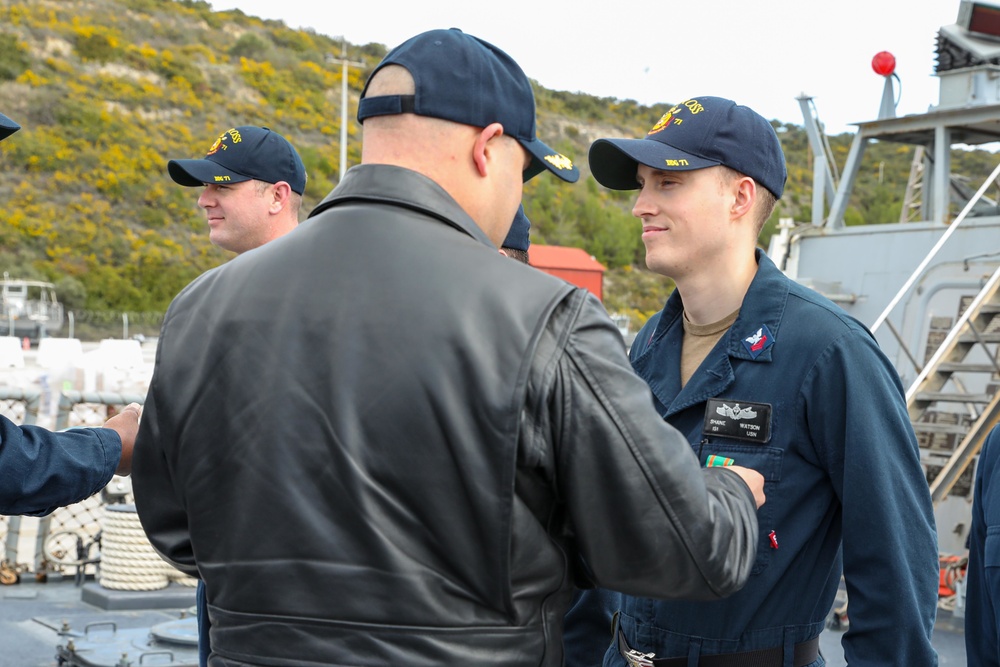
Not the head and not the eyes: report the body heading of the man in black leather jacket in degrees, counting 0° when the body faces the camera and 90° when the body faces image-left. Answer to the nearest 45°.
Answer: approximately 225°

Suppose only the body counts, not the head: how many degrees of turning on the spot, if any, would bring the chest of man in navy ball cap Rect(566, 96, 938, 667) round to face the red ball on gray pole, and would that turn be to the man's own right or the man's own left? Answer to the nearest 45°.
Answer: approximately 135° to the man's own right

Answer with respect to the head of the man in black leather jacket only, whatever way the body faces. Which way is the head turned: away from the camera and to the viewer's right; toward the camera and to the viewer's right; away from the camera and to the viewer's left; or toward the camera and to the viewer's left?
away from the camera and to the viewer's right

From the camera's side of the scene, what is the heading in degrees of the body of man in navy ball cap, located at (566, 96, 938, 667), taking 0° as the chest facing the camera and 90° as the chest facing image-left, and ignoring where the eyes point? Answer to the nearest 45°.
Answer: approximately 45°
